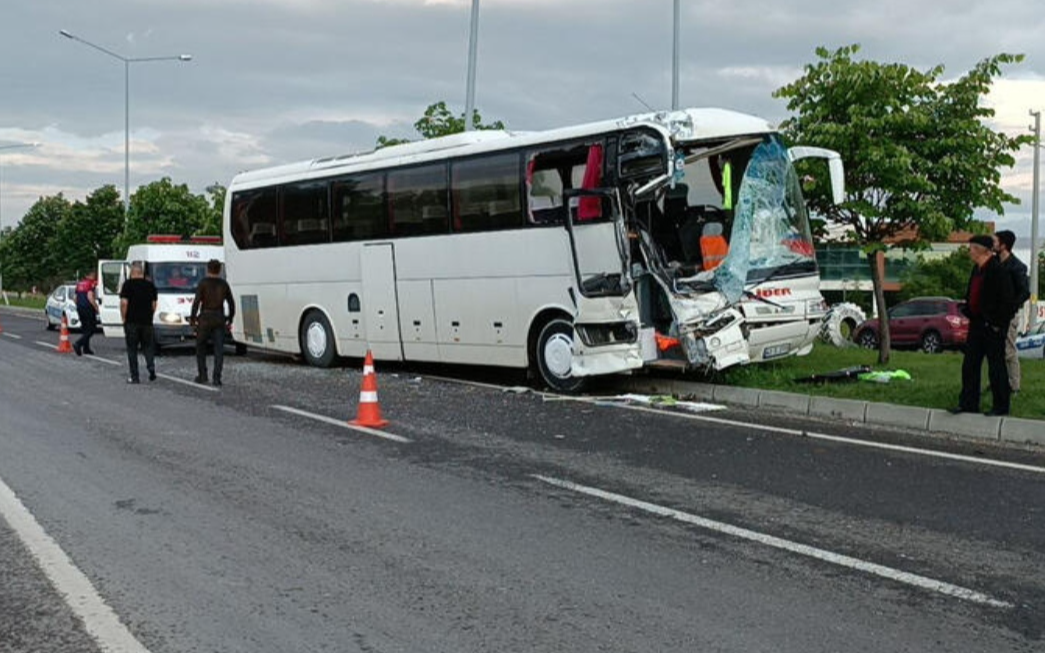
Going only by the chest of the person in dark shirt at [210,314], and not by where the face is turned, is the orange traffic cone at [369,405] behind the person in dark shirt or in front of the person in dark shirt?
behind

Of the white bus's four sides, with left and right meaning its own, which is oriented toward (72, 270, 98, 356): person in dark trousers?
back

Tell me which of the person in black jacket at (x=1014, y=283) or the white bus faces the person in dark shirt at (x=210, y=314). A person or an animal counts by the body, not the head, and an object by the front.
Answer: the person in black jacket

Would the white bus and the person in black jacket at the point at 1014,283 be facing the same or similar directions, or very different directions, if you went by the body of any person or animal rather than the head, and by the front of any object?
very different directions

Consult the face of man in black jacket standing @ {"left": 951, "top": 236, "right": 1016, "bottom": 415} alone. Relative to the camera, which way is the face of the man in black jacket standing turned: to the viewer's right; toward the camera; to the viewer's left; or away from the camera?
to the viewer's left

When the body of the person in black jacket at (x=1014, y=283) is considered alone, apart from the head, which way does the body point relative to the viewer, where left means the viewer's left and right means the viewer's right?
facing to the left of the viewer

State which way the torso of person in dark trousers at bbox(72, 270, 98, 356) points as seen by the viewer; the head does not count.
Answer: to the viewer's right

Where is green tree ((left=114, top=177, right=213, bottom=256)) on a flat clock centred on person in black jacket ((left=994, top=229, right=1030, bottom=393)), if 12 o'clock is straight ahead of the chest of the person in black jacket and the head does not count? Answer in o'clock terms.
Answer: The green tree is roughly at 1 o'clock from the person in black jacket.
